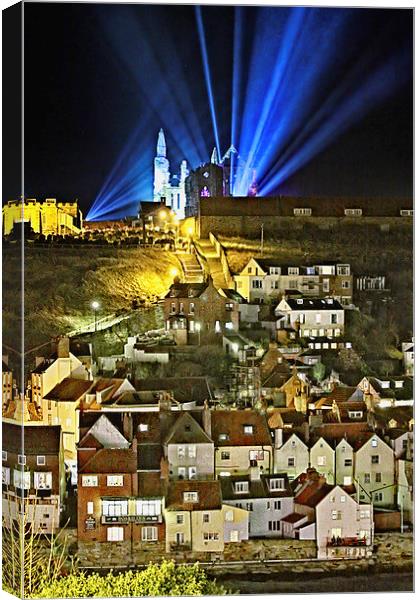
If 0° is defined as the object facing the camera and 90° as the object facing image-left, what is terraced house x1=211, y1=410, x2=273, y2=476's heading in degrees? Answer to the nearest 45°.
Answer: approximately 0°

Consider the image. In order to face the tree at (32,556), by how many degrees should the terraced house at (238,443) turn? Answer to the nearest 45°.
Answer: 0° — it already faces it

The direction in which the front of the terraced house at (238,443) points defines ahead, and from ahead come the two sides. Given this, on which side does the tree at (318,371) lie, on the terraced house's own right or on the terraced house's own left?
on the terraced house's own left
